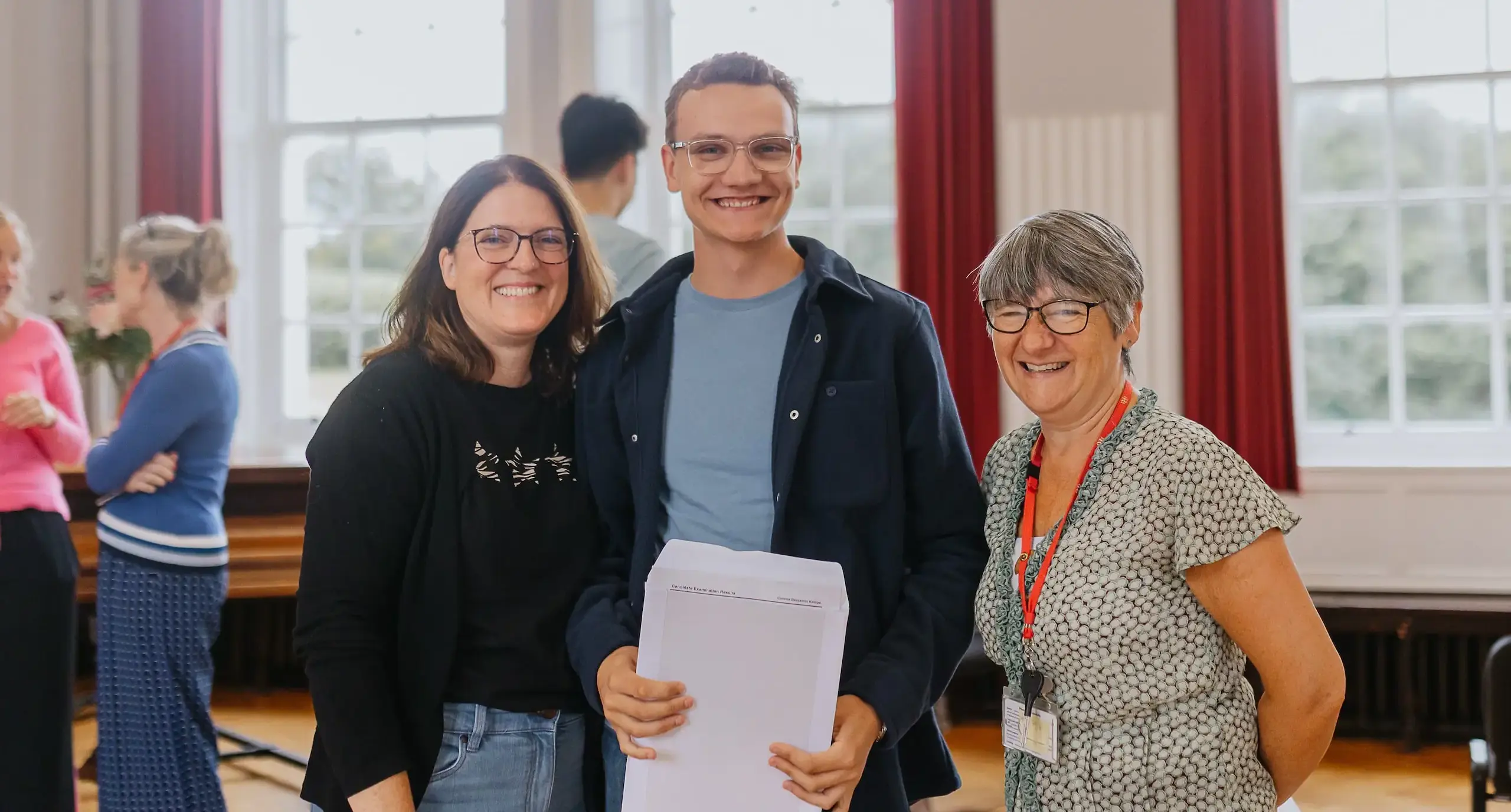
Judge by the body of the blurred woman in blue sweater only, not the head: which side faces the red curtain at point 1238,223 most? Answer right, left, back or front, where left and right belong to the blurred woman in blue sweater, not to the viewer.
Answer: back

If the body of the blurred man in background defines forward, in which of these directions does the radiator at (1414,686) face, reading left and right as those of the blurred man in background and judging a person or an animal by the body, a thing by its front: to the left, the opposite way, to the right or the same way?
the opposite way

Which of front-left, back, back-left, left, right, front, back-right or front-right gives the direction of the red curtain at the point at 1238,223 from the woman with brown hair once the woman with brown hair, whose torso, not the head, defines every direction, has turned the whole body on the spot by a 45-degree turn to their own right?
back-left

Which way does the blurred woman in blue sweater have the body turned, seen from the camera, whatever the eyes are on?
to the viewer's left

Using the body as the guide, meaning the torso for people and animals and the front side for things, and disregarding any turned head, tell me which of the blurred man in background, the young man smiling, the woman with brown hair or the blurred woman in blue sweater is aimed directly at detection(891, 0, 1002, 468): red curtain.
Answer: the blurred man in background

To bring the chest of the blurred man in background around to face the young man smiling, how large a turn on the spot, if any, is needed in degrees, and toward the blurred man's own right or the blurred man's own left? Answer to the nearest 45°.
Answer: approximately 135° to the blurred man's own right

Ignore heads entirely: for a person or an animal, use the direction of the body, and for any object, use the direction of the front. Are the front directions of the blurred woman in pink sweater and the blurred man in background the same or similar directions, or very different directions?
very different directions

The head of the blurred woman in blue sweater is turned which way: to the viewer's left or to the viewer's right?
to the viewer's left

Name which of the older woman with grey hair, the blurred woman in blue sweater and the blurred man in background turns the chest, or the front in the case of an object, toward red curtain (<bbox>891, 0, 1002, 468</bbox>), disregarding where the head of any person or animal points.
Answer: the blurred man in background

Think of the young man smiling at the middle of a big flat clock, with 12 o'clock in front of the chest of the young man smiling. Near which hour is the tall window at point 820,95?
The tall window is roughly at 6 o'clock from the young man smiling.
